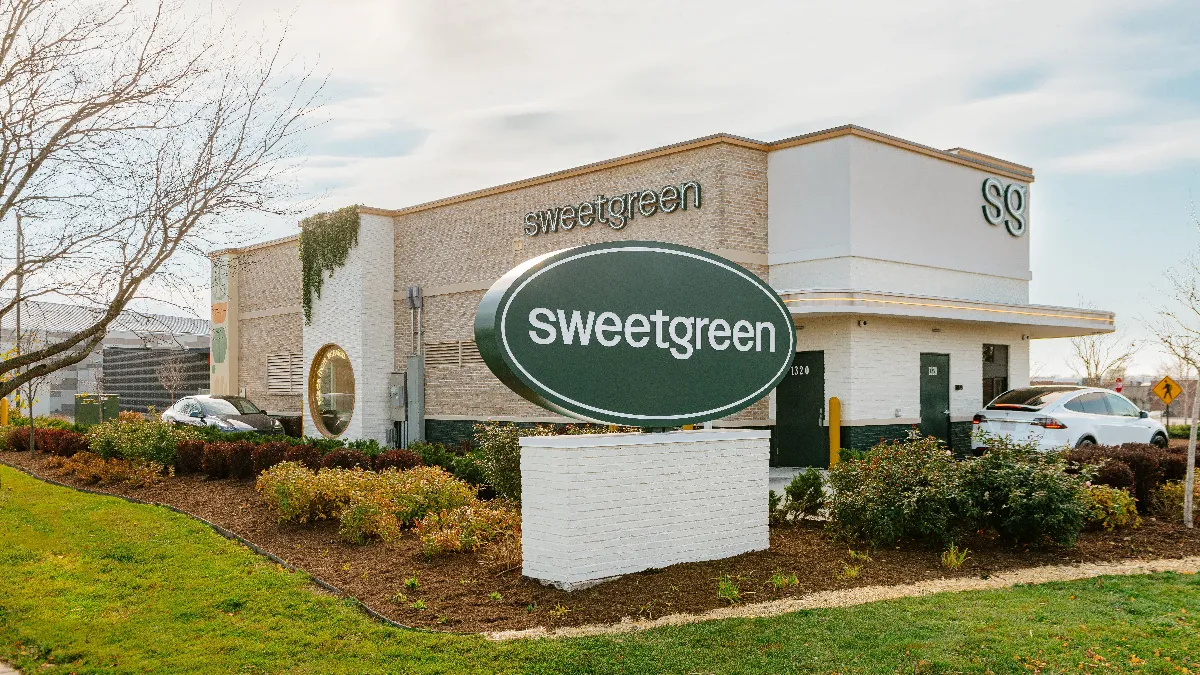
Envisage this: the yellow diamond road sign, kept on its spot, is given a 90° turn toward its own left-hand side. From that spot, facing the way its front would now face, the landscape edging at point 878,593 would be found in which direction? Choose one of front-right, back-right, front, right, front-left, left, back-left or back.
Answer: right

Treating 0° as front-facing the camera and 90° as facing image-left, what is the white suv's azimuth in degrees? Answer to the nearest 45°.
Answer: approximately 225°

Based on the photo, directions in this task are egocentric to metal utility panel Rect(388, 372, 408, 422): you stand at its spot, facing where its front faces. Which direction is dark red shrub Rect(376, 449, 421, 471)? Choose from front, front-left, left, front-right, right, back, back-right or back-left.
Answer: front-left

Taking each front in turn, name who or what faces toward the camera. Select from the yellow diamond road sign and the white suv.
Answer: the yellow diamond road sign

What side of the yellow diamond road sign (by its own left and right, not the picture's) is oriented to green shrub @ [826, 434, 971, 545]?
front

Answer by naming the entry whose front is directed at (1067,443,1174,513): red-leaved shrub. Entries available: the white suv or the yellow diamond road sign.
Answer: the yellow diamond road sign

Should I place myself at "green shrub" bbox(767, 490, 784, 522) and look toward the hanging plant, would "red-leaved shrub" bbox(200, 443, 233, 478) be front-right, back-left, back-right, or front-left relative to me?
front-left

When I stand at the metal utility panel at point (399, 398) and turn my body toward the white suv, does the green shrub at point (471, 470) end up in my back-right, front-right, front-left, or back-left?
front-right

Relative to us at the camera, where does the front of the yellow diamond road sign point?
facing the viewer

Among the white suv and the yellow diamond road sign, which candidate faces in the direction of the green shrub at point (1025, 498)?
the yellow diamond road sign

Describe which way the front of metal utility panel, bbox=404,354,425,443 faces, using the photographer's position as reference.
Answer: facing the viewer and to the left of the viewer

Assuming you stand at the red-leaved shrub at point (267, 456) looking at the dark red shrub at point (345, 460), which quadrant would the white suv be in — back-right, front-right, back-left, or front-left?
front-left

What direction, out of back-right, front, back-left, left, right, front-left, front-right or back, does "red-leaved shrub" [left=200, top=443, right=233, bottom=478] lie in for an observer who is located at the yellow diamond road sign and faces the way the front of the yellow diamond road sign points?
front-right

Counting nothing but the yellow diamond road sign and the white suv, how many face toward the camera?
1
